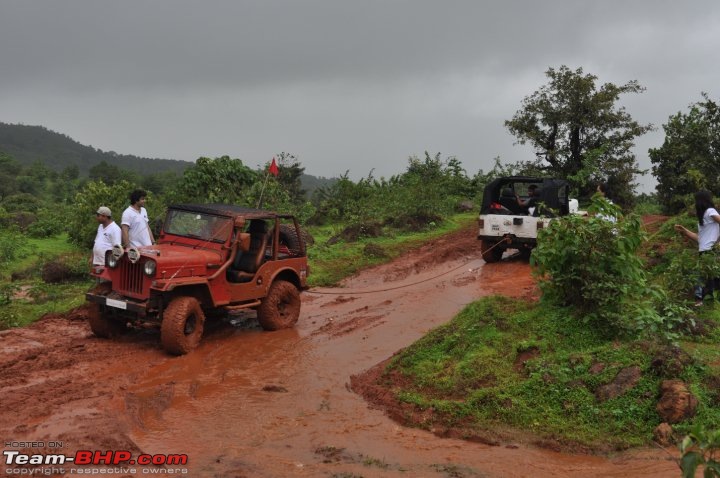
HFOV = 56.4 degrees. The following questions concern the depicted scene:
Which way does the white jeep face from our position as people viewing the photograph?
facing away from the viewer and to the right of the viewer

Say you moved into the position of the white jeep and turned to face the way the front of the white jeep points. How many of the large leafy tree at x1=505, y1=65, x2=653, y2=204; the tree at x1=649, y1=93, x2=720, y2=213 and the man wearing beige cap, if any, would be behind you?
1

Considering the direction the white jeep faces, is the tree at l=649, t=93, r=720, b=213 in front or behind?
in front

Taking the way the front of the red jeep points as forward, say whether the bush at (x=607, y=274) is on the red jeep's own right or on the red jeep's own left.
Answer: on the red jeep's own left

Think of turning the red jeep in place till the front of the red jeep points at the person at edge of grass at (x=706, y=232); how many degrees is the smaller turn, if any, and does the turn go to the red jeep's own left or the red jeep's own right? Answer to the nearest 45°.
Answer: approximately 135° to the red jeep's own left

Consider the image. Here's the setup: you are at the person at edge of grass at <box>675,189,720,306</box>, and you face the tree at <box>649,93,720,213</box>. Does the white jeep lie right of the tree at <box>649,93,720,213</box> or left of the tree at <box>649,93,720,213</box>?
left

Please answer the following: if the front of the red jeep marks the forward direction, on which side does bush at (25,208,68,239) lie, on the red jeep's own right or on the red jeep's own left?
on the red jeep's own right

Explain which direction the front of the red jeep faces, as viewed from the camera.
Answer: facing the viewer and to the left of the viewer

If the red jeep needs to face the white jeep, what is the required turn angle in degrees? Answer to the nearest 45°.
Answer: approximately 180°

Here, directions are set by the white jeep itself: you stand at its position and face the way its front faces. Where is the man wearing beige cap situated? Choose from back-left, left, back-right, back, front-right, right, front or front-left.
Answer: back

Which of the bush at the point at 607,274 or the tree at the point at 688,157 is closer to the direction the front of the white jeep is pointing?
the tree

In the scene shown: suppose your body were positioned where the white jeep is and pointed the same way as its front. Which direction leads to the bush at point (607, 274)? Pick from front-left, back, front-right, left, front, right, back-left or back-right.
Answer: back-right

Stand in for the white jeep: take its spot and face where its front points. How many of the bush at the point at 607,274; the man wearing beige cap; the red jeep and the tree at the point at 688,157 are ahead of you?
1

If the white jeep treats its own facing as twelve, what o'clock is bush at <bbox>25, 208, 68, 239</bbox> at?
The bush is roughly at 8 o'clock from the white jeep.
